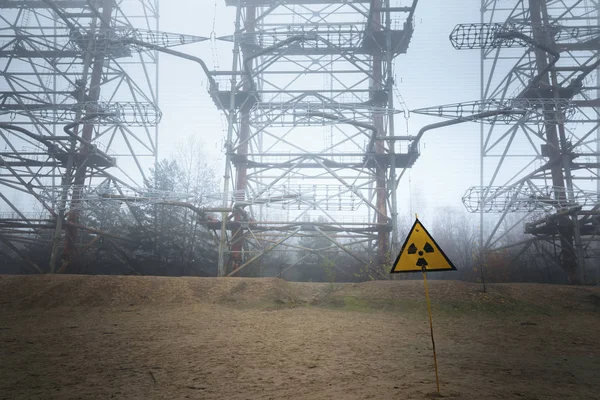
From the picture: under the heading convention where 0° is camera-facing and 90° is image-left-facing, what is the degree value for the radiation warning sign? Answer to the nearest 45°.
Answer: approximately 0°

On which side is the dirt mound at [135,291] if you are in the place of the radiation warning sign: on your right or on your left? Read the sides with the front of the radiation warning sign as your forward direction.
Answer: on your right

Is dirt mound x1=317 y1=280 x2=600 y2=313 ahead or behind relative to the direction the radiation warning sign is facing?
behind
